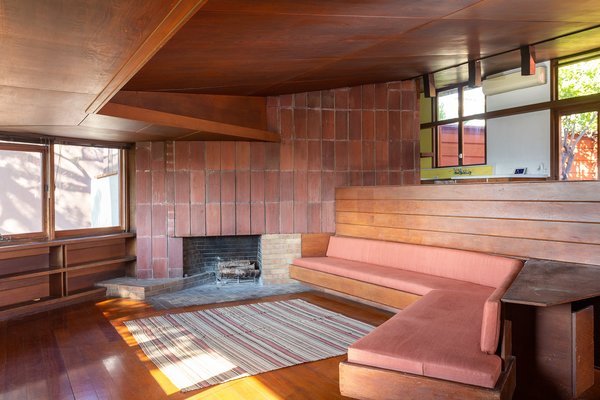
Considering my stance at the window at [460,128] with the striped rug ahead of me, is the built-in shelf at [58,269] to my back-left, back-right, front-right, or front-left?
front-right

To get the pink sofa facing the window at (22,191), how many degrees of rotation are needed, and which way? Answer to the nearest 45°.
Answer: approximately 45° to its right

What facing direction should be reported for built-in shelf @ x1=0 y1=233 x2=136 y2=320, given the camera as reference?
facing the viewer and to the right of the viewer

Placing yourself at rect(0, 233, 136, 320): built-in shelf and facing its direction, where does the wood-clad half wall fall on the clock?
The wood-clad half wall is roughly at 12 o'clock from the built-in shelf.

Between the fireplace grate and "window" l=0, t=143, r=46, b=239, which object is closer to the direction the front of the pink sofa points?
the window

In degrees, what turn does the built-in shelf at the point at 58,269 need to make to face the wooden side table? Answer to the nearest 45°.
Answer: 0° — it already faces it

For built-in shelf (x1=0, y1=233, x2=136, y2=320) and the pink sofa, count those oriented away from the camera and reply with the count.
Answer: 0

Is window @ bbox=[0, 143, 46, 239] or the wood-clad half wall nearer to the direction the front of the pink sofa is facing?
the window

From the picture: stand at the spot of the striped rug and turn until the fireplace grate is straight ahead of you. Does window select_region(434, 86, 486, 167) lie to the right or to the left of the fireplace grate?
right

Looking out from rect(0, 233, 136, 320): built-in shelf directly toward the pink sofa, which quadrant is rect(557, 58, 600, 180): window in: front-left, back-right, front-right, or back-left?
front-left

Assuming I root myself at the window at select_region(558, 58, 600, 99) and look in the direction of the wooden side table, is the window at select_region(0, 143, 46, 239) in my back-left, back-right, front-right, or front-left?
front-right

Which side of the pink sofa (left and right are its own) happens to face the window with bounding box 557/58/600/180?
back

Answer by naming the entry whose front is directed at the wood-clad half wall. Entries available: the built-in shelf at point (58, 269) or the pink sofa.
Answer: the built-in shelf

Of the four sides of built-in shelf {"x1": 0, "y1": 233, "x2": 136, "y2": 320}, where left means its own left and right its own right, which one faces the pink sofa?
front

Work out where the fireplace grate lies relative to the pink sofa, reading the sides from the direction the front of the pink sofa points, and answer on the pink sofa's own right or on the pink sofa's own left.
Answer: on the pink sofa's own right

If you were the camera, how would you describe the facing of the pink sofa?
facing the viewer and to the left of the viewer
